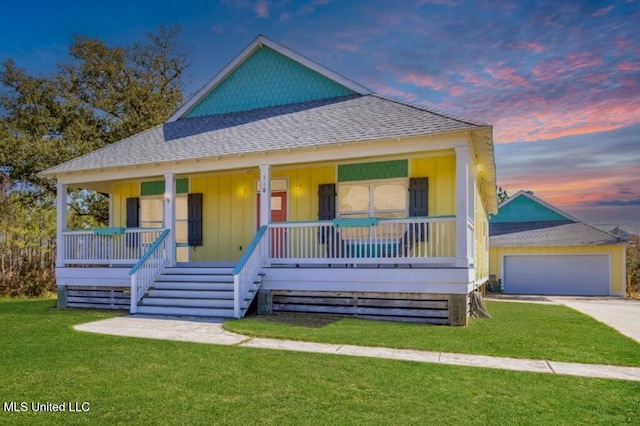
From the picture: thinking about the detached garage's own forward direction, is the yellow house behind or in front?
in front

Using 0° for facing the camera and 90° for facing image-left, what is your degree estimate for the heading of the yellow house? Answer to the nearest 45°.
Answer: approximately 45°

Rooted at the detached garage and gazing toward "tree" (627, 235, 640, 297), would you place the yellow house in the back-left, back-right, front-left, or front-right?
back-right

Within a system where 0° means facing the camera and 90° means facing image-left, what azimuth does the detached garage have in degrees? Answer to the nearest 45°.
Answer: approximately 0°

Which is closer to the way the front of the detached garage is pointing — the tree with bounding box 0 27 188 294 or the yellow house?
the yellow house

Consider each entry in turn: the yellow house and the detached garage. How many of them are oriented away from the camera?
0

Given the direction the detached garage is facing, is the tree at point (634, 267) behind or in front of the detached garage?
behind

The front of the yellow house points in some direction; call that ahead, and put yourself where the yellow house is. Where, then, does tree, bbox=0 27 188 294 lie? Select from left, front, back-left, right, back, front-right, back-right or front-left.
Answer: right
